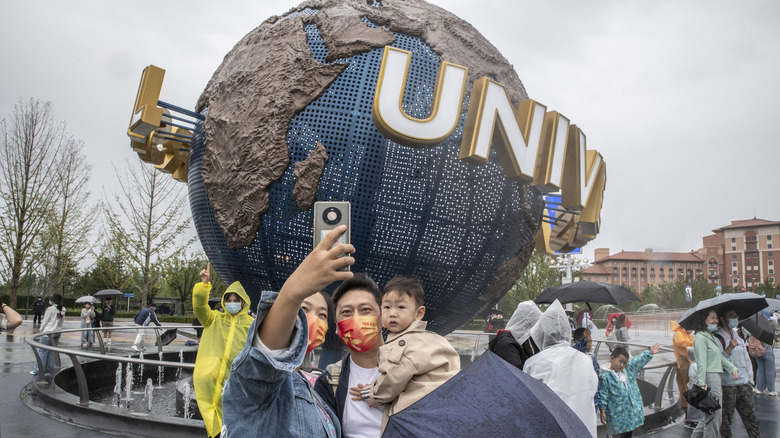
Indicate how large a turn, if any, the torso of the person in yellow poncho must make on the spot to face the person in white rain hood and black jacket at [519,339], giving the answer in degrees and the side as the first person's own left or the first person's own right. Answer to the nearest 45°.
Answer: approximately 90° to the first person's own left

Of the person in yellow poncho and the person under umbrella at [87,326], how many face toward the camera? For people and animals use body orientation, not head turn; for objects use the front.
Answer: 2

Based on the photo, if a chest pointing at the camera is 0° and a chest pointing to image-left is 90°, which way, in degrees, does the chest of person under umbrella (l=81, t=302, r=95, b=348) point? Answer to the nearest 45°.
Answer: approximately 0°

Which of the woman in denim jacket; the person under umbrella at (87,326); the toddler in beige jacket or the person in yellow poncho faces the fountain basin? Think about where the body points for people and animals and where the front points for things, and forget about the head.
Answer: the person under umbrella

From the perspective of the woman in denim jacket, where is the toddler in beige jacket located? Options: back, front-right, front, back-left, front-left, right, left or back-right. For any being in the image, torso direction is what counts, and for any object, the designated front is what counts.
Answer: left
